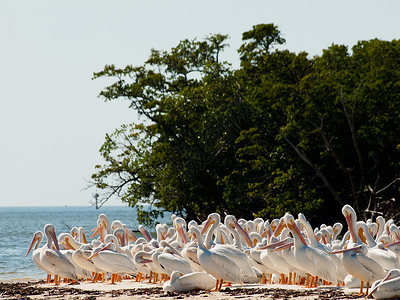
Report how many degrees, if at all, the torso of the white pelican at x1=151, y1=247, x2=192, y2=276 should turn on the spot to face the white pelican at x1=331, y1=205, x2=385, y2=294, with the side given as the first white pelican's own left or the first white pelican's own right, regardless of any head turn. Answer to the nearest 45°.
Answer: approximately 135° to the first white pelican's own left

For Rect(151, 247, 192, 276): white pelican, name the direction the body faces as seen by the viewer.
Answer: to the viewer's left

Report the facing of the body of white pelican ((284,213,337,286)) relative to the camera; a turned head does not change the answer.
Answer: to the viewer's left

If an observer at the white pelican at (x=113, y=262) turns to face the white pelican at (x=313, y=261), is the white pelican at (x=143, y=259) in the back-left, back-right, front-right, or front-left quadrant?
front-left

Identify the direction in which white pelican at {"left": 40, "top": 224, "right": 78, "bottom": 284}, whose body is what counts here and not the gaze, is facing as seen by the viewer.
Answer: to the viewer's left

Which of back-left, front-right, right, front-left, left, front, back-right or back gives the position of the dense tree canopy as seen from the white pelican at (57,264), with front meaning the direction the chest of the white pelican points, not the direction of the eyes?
back-right

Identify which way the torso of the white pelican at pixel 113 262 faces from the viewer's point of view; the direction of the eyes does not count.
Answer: to the viewer's left

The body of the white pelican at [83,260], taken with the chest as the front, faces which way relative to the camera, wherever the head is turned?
to the viewer's left

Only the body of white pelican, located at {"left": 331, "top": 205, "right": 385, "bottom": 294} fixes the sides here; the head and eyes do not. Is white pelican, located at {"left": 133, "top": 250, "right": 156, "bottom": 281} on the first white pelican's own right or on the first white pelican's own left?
on the first white pelican's own right

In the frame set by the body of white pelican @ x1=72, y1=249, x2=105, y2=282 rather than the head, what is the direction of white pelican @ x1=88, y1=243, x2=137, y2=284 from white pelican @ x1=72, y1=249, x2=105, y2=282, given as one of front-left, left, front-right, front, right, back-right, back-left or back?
back-left
